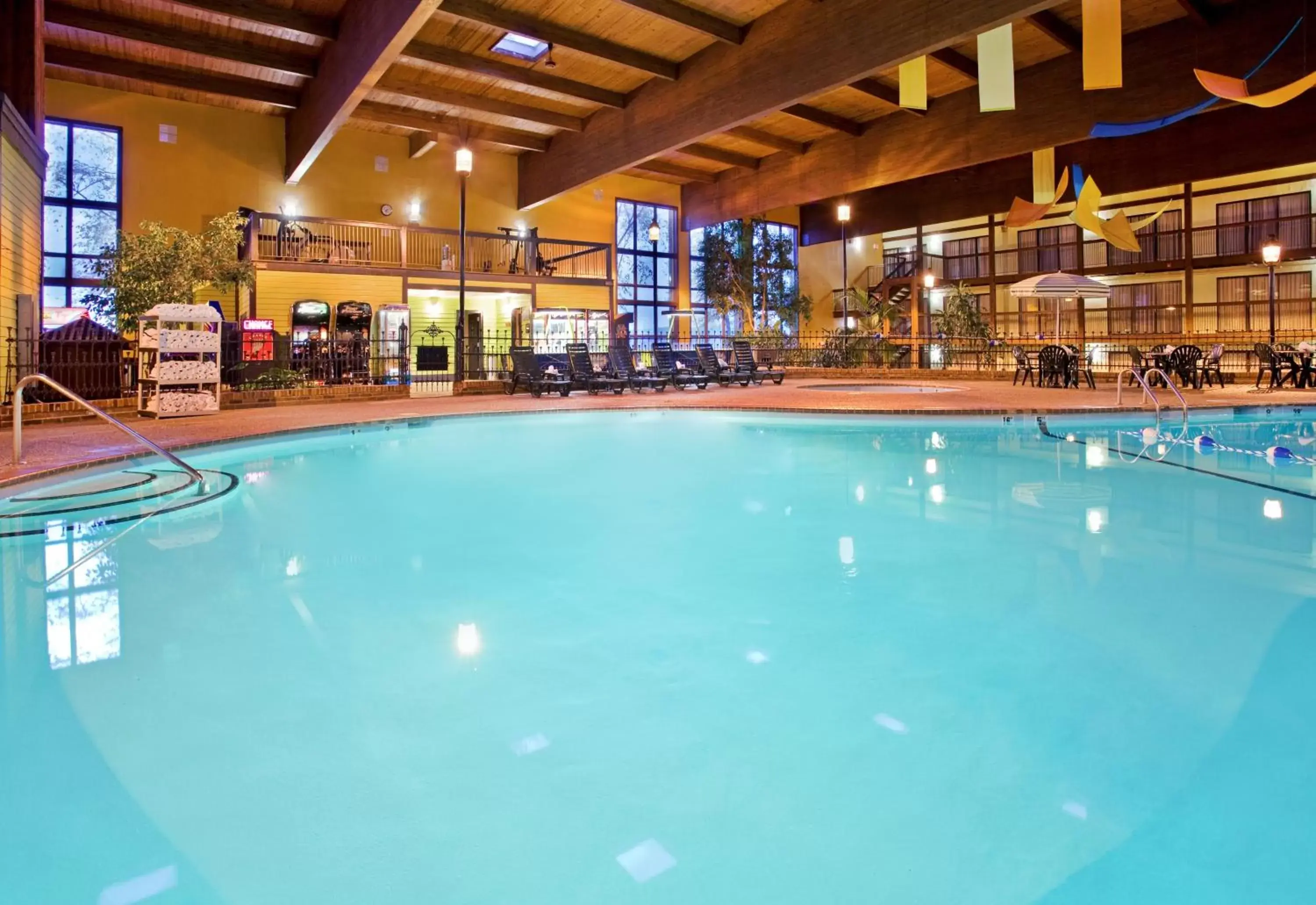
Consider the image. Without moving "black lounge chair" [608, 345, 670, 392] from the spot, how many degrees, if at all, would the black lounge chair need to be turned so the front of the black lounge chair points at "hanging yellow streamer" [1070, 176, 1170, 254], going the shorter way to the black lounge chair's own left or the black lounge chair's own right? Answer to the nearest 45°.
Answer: approximately 45° to the black lounge chair's own left

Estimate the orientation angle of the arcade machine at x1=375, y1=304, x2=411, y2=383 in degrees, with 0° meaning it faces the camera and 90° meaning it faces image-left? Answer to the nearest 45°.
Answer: approximately 0°

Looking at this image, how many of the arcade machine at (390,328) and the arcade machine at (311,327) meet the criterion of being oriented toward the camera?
2

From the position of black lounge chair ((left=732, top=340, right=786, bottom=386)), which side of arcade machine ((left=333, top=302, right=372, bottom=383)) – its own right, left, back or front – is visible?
left

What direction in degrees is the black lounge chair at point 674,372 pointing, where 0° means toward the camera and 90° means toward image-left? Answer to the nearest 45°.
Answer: approximately 315°
